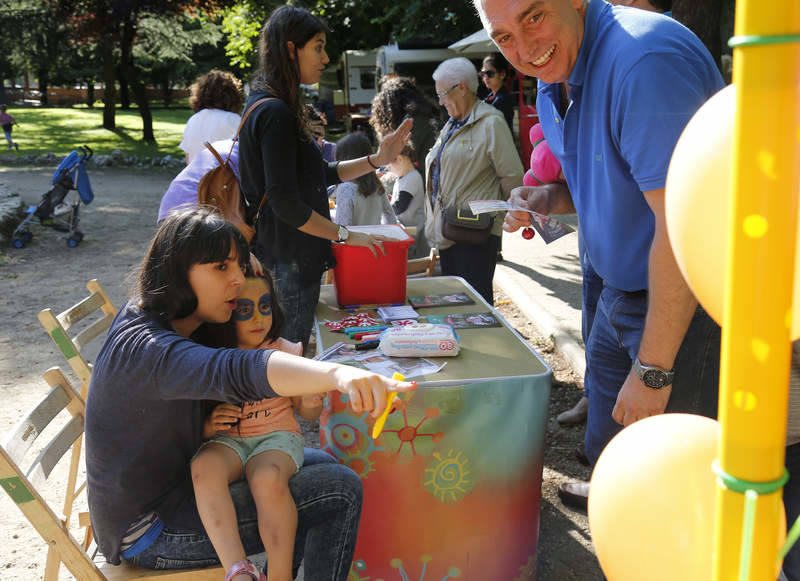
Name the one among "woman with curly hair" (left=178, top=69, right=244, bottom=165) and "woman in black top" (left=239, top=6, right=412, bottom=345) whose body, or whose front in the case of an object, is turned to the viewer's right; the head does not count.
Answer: the woman in black top

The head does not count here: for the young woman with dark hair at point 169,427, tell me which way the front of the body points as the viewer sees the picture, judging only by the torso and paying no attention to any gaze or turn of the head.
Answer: to the viewer's right

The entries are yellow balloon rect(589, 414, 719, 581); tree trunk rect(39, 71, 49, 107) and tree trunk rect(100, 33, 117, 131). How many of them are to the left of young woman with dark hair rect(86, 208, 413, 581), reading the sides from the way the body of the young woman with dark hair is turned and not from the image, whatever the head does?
2

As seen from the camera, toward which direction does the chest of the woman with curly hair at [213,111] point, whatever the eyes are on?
away from the camera

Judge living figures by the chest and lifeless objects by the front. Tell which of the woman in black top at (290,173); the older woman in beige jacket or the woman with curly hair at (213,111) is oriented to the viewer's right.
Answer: the woman in black top

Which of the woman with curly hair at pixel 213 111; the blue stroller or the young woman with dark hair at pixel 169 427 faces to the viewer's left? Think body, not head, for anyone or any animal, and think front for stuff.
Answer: the blue stroller

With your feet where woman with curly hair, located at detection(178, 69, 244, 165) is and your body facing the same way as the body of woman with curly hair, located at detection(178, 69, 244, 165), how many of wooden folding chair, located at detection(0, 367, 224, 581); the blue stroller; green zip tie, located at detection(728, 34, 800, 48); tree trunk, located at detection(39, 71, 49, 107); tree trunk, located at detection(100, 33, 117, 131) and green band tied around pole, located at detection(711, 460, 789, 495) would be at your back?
3

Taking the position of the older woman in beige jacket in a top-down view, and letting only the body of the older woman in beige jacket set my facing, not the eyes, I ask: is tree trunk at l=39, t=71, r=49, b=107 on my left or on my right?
on my right

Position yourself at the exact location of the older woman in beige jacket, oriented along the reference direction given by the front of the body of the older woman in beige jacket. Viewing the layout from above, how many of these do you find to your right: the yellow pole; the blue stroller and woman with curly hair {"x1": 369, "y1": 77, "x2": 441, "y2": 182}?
2

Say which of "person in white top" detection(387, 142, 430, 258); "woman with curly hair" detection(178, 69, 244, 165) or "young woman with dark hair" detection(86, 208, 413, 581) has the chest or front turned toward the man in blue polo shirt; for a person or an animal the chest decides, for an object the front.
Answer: the young woman with dark hair

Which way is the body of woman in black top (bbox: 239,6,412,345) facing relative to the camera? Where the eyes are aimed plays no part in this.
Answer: to the viewer's right

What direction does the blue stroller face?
to the viewer's left

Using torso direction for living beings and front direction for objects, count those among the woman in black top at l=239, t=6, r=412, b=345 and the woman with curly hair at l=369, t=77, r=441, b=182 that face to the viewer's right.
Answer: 1

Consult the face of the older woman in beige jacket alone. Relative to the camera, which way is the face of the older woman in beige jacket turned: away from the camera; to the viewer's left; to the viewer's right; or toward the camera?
to the viewer's left
